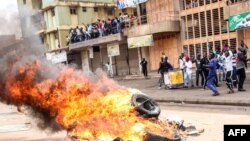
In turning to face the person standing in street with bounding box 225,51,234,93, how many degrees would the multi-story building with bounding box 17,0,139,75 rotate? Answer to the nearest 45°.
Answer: approximately 90° to its left

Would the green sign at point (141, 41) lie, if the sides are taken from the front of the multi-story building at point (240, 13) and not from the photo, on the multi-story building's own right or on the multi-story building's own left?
on the multi-story building's own right

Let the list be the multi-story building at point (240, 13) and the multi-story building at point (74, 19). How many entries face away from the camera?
0

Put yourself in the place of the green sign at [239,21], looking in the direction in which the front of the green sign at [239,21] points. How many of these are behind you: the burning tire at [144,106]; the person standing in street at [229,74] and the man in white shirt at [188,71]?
0

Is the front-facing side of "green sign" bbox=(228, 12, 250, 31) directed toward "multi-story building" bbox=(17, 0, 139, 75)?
no

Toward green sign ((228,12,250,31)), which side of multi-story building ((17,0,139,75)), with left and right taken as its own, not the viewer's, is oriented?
left

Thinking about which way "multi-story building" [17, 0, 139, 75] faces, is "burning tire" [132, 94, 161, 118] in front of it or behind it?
in front

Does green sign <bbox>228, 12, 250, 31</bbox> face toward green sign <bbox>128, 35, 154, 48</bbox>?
no

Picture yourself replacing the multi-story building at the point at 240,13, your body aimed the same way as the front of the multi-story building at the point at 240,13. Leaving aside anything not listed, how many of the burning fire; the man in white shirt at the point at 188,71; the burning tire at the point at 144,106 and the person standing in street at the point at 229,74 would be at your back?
0

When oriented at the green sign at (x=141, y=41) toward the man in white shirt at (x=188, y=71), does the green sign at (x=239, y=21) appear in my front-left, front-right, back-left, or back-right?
front-left

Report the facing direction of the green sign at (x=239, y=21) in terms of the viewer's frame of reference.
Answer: facing the viewer and to the left of the viewer

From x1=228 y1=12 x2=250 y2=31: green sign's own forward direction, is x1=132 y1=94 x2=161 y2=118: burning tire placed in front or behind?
in front

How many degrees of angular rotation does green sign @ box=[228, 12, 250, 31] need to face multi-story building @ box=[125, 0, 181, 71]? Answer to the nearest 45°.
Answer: approximately 90° to its right
